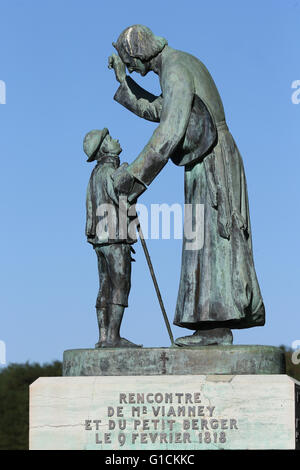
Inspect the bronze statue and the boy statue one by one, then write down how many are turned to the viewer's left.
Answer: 1

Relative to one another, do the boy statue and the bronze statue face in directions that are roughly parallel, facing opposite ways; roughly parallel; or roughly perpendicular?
roughly parallel, facing opposite ways

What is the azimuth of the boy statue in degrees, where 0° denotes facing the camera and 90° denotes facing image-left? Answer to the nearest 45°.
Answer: approximately 270°

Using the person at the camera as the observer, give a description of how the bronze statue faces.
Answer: facing to the left of the viewer

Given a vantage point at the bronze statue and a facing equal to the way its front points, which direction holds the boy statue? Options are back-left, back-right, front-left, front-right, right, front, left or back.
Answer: front

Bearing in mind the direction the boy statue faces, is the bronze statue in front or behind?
in front
